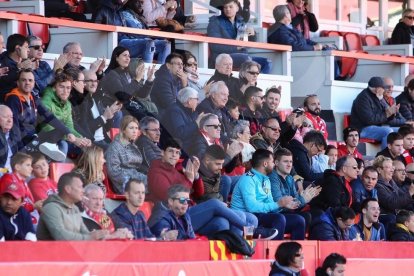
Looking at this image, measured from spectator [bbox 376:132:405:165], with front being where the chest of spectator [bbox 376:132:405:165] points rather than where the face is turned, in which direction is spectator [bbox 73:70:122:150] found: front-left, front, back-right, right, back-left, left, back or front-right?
right

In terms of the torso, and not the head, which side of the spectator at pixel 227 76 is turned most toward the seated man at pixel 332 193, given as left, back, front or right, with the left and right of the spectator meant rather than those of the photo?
front

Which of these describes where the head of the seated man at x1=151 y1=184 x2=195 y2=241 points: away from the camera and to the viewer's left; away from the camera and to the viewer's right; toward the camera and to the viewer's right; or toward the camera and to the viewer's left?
toward the camera and to the viewer's right

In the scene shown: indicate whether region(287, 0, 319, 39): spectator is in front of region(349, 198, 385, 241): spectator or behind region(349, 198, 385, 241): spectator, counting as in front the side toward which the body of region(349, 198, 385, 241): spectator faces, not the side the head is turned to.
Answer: behind

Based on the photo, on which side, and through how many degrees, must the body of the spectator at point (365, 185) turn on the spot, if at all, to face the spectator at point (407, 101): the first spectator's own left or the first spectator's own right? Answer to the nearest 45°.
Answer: approximately 135° to the first spectator's own left

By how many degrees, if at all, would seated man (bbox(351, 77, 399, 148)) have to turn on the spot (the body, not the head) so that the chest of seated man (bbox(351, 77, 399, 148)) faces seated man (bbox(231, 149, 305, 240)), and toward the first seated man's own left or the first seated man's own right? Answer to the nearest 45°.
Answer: approximately 90° to the first seated man's own right

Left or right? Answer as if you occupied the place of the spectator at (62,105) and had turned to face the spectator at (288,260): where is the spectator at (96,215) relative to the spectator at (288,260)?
right

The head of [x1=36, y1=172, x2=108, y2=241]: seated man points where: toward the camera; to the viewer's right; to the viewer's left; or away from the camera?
to the viewer's right

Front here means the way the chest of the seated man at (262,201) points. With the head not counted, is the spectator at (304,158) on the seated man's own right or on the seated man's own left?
on the seated man's own left

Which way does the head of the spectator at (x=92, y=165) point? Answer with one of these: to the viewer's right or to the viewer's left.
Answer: to the viewer's right
